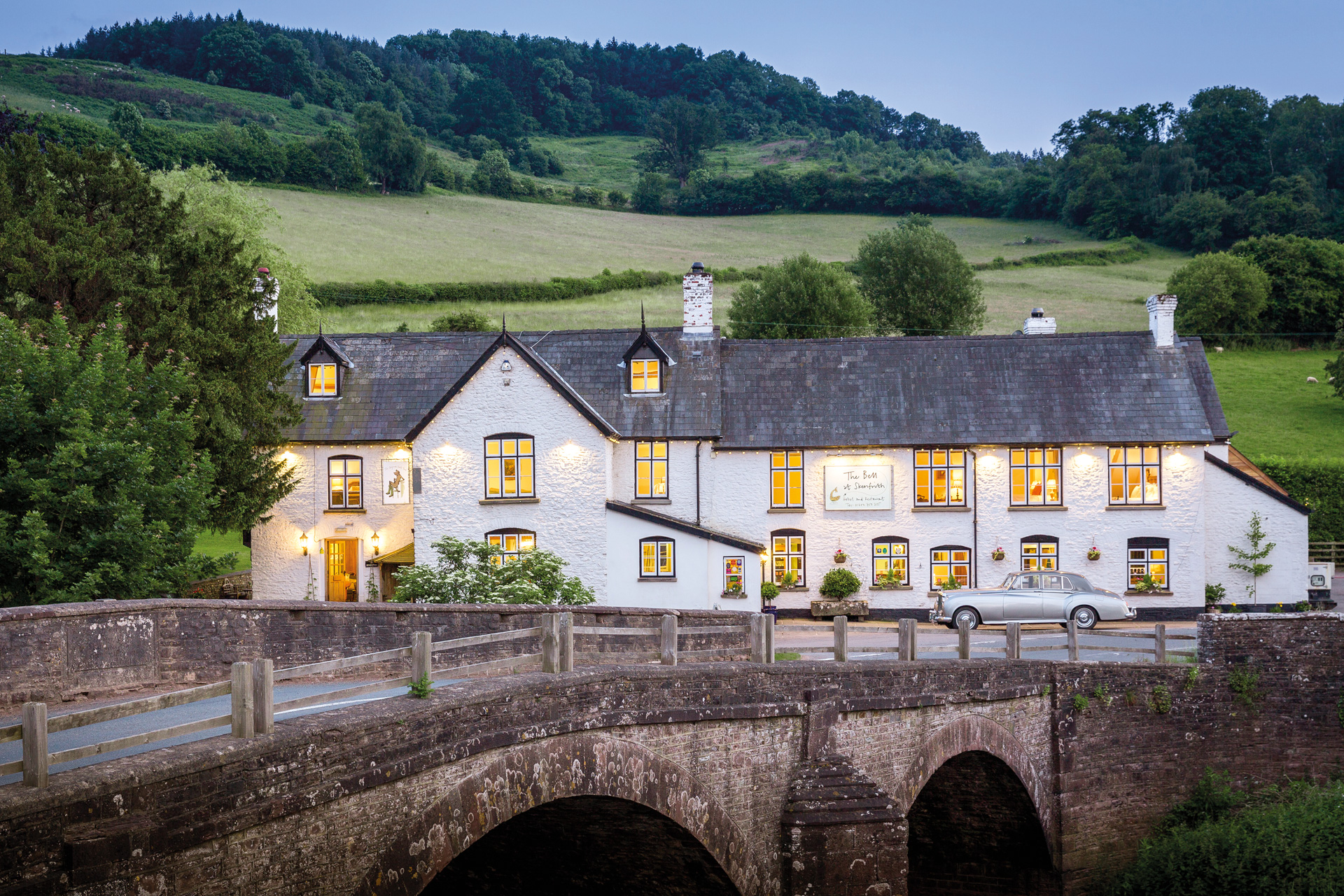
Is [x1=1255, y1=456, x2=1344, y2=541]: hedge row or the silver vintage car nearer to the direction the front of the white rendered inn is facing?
the silver vintage car

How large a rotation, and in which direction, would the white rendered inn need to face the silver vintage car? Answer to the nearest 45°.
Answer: approximately 45° to its left

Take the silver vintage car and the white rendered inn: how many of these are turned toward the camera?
1

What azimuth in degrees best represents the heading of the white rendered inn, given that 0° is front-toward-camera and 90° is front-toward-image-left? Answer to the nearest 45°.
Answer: approximately 0°

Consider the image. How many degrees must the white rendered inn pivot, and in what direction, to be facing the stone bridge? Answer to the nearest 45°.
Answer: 0° — it already faces it

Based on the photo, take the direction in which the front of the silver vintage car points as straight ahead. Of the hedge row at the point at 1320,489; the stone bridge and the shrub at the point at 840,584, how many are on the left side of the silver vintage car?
1

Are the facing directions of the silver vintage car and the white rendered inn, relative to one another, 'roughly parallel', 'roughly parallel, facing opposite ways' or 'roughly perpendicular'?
roughly perpendicular
